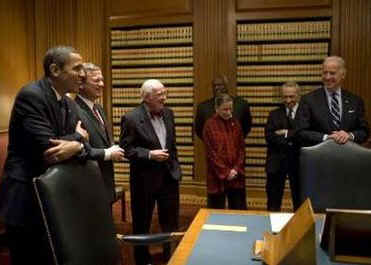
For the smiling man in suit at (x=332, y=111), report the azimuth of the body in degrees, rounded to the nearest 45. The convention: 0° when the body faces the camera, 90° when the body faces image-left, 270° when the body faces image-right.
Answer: approximately 0°

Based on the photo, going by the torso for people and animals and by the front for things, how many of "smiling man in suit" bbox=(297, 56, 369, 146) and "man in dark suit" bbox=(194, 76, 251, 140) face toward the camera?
2

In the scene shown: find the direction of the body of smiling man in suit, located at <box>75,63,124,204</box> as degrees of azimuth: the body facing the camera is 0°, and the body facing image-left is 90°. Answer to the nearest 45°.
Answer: approximately 315°

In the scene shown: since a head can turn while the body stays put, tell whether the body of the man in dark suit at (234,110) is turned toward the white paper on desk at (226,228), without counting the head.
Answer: yes

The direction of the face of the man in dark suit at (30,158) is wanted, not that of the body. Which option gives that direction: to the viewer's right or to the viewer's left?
to the viewer's right

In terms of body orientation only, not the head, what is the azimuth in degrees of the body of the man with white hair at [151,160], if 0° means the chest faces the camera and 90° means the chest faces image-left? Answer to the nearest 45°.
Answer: approximately 315°

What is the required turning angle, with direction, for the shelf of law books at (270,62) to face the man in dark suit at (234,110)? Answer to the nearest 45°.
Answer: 0° — it already faces them
